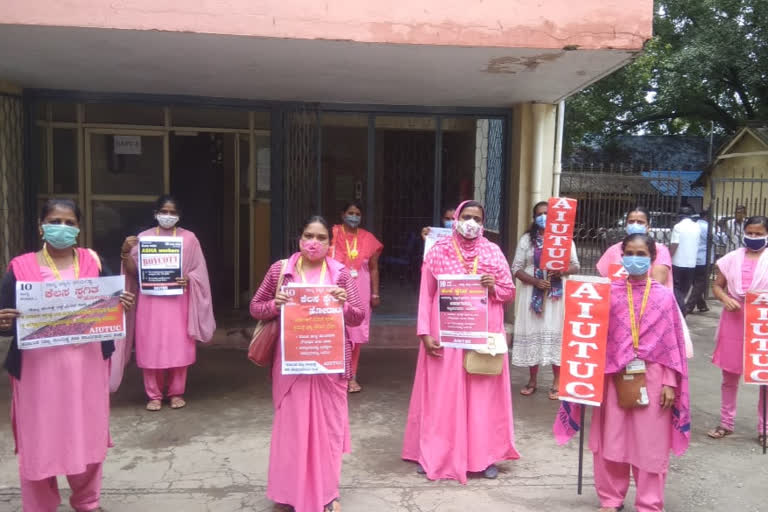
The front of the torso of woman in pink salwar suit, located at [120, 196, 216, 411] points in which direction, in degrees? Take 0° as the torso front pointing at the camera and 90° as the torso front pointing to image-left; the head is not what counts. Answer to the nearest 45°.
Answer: approximately 0°

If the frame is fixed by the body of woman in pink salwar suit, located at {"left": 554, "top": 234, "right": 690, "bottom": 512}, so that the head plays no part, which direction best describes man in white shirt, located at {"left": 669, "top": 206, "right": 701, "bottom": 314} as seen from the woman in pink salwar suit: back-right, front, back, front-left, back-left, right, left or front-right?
back

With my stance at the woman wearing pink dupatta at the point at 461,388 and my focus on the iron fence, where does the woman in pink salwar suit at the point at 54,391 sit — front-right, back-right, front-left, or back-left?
back-left

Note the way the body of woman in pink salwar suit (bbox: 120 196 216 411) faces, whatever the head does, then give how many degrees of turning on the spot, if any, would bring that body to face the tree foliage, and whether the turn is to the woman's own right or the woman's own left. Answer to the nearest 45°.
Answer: approximately 135° to the woman's own left

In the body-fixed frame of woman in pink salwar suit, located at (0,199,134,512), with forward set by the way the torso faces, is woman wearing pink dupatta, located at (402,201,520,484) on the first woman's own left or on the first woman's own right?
on the first woman's own left
